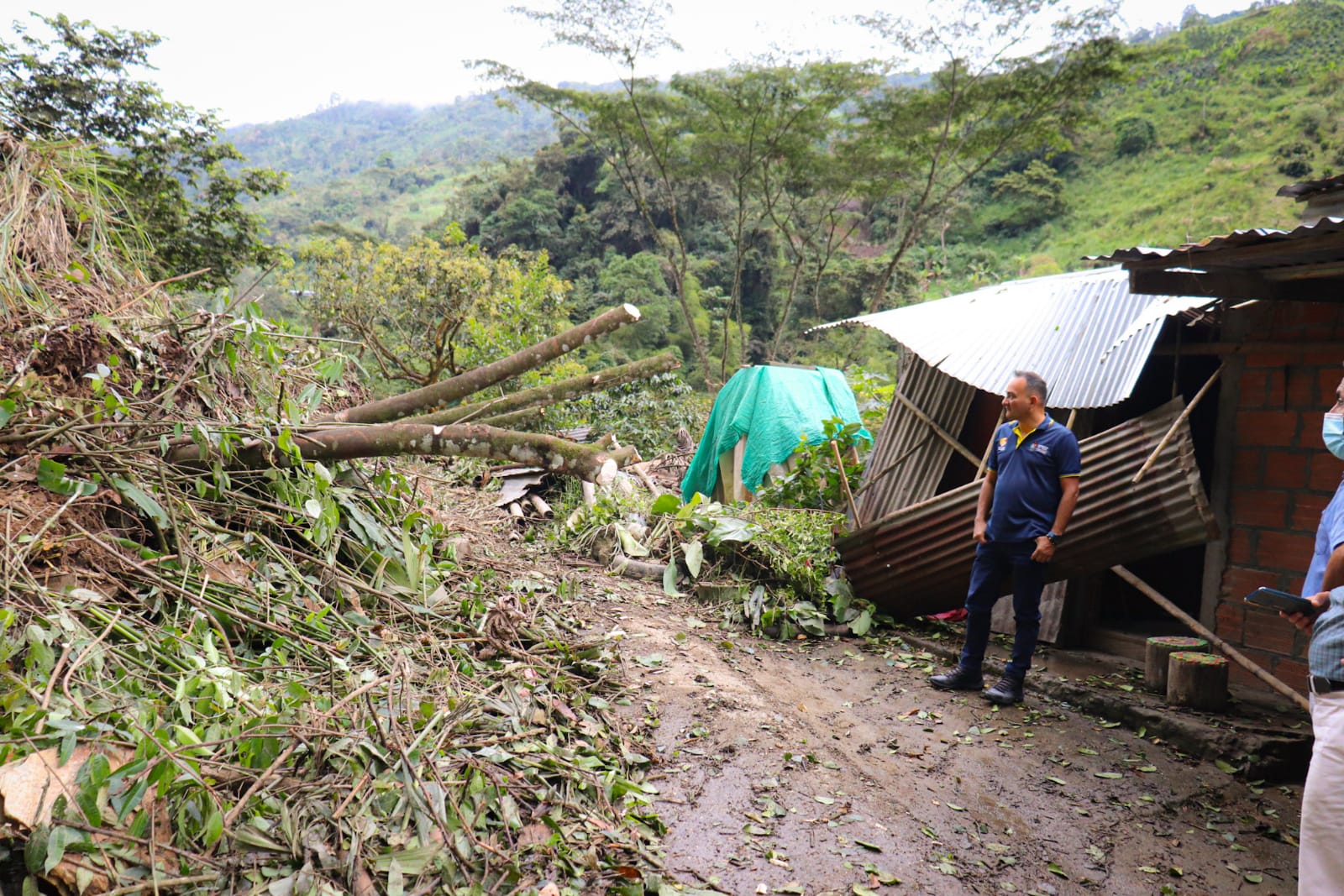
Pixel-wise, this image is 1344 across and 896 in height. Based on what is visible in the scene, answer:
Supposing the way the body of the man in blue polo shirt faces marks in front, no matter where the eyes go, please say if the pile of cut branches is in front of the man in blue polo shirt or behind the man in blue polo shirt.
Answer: in front

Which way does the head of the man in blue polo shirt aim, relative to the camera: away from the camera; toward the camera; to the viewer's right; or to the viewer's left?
to the viewer's left

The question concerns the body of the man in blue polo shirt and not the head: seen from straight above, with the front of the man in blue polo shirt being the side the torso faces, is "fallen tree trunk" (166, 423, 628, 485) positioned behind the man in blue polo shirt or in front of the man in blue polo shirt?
in front

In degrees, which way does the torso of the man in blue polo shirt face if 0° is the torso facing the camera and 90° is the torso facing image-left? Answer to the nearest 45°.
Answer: approximately 45°

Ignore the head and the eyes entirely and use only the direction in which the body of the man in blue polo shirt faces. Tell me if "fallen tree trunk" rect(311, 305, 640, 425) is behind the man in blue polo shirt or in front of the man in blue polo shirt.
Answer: in front

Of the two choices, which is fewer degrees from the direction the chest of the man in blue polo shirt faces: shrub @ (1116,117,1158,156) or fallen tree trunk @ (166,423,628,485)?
the fallen tree trunk

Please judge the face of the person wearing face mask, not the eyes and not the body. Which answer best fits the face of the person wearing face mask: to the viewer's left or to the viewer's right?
to the viewer's left

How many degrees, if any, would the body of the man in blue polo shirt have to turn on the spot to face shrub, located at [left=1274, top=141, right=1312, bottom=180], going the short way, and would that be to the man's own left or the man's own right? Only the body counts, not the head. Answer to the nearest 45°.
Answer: approximately 135° to the man's own right
